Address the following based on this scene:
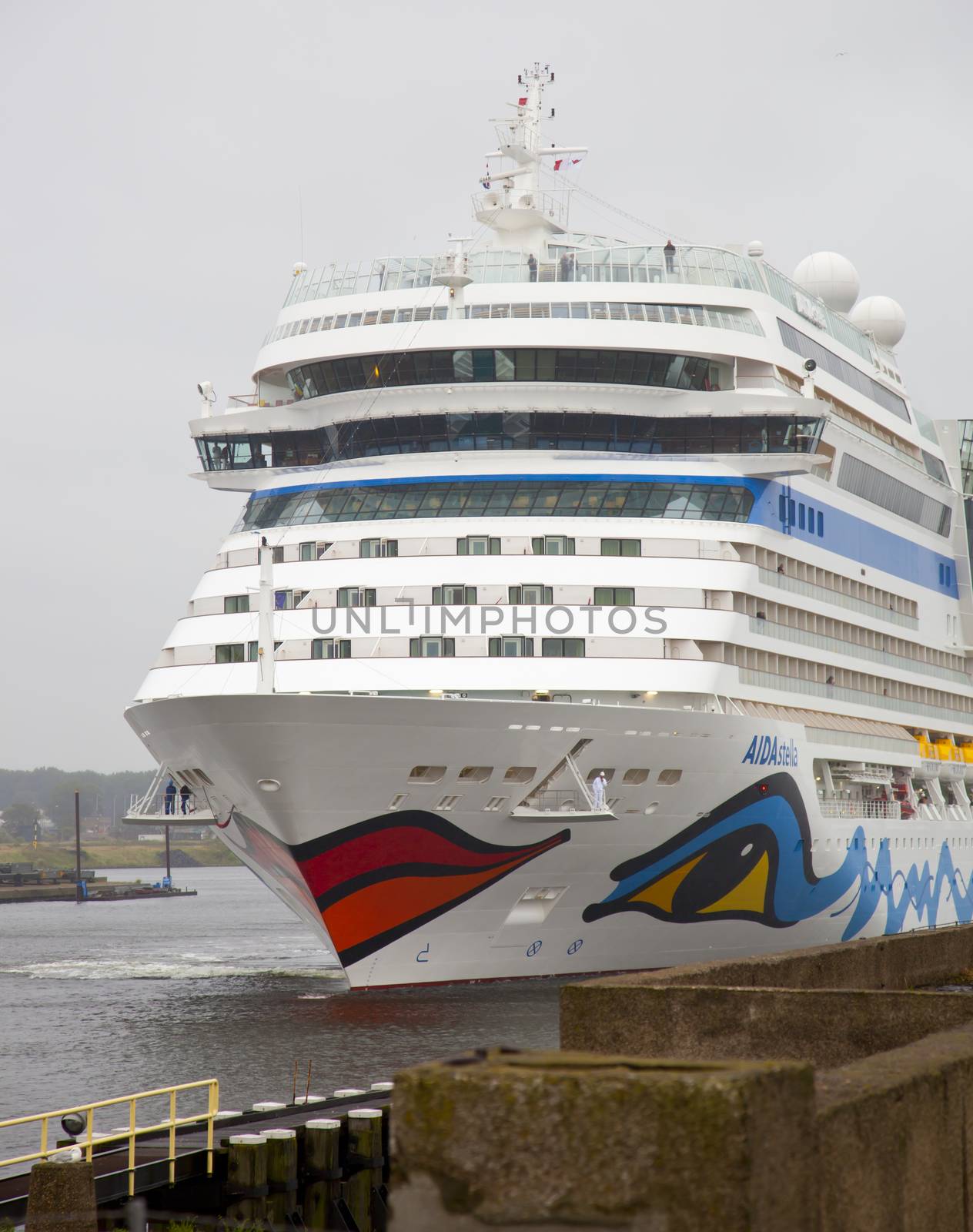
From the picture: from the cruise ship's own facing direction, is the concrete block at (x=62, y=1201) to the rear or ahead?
ahead

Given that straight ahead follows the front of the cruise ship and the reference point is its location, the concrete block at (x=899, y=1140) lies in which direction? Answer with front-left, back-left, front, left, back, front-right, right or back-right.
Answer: front-left

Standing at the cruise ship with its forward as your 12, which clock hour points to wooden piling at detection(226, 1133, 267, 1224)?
The wooden piling is roughly at 11 o'clock from the cruise ship.

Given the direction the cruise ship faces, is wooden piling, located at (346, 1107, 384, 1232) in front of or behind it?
in front

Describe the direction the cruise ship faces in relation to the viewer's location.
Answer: facing the viewer and to the left of the viewer

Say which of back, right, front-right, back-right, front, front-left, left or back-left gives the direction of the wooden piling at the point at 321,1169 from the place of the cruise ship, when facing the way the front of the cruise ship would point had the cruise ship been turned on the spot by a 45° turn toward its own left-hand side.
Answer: front

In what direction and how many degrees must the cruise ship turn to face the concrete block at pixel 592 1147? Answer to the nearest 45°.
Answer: approximately 45° to its left

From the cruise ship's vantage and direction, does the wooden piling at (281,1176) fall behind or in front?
in front

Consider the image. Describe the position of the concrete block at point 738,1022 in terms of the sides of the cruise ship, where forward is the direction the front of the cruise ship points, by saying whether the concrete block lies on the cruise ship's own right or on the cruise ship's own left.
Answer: on the cruise ship's own left

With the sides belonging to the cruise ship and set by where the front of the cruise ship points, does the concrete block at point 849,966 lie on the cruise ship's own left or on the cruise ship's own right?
on the cruise ship's own left

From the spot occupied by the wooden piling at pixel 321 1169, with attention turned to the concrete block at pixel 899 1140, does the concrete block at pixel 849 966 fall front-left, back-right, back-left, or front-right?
front-left
